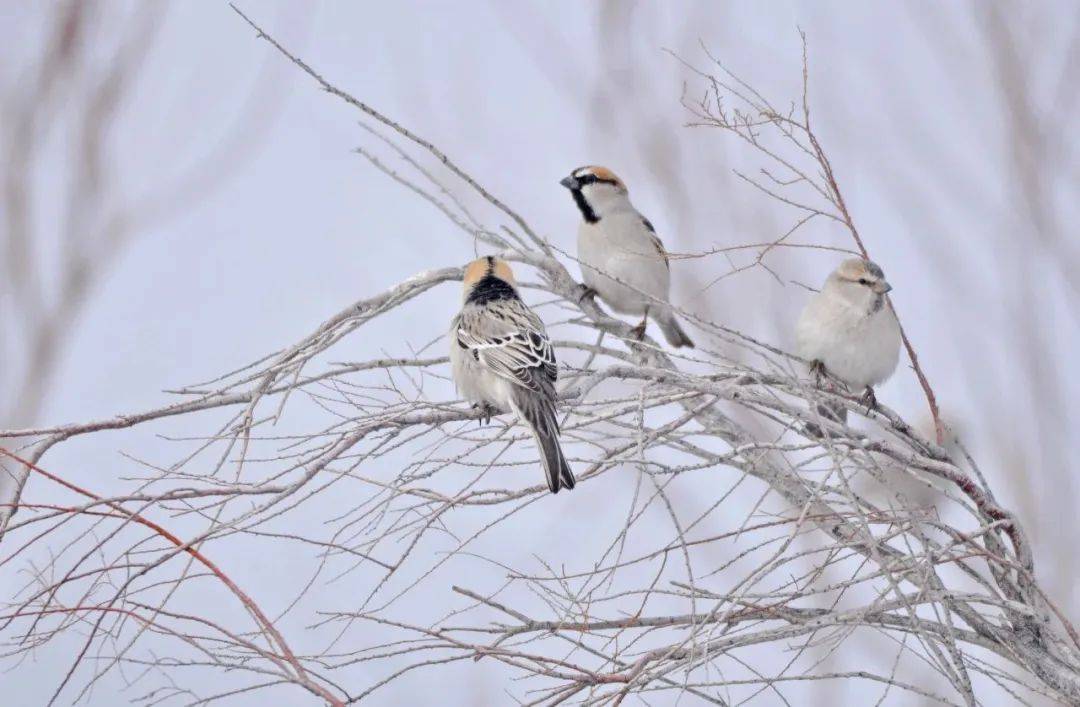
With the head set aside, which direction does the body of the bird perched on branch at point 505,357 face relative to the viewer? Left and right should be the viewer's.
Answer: facing away from the viewer and to the left of the viewer

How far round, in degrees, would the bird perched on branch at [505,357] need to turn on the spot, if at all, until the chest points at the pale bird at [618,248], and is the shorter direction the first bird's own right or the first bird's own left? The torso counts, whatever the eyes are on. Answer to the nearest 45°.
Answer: approximately 90° to the first bird's own right

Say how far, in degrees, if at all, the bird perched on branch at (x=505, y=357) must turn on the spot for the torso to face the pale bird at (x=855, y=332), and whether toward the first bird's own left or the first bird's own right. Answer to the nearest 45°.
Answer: approximately 135° to the first bird's own right

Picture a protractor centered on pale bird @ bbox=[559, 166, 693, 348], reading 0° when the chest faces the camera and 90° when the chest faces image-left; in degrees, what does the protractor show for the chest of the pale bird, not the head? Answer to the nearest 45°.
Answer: approximately 45°
